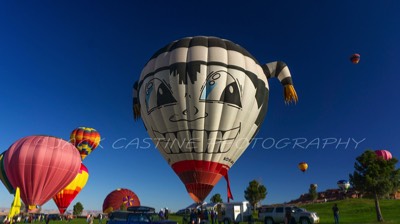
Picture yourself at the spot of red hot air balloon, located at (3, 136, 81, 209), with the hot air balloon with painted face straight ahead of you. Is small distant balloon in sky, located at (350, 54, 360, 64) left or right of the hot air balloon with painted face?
left

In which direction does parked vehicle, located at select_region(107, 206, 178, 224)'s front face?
to the viewer's right

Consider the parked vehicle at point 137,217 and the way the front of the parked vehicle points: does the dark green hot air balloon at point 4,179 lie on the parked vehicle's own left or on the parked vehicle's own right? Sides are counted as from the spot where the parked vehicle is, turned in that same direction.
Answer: on the parked vehicle's own left
